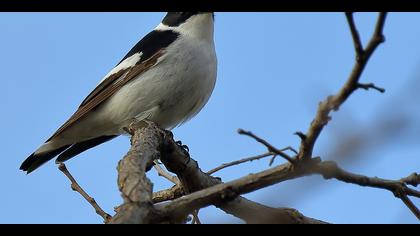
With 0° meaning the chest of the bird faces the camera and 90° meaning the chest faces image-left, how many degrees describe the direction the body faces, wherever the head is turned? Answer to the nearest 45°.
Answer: approximately 270°
